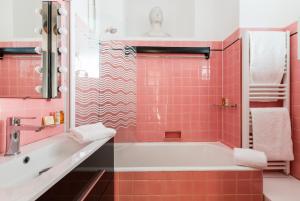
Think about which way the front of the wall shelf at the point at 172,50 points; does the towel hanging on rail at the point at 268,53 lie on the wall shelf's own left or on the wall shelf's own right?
on the wall shelf's own left

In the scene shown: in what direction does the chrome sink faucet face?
to the viewer's right

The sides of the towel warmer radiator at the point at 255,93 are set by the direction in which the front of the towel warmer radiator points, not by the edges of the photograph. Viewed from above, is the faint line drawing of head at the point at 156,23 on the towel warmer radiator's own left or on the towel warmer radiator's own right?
on the towel warmer radiator's own right

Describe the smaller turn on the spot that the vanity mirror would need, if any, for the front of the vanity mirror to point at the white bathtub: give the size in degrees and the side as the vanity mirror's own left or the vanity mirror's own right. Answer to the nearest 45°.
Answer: approximately 90° to the vanity mirror's own left

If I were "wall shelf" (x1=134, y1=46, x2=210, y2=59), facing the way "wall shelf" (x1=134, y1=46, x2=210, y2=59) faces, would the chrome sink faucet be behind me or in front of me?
in front

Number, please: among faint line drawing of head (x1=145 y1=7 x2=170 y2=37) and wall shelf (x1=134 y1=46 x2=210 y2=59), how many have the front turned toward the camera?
2

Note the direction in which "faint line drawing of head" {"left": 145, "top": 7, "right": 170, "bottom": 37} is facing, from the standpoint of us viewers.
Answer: facing the viewer
